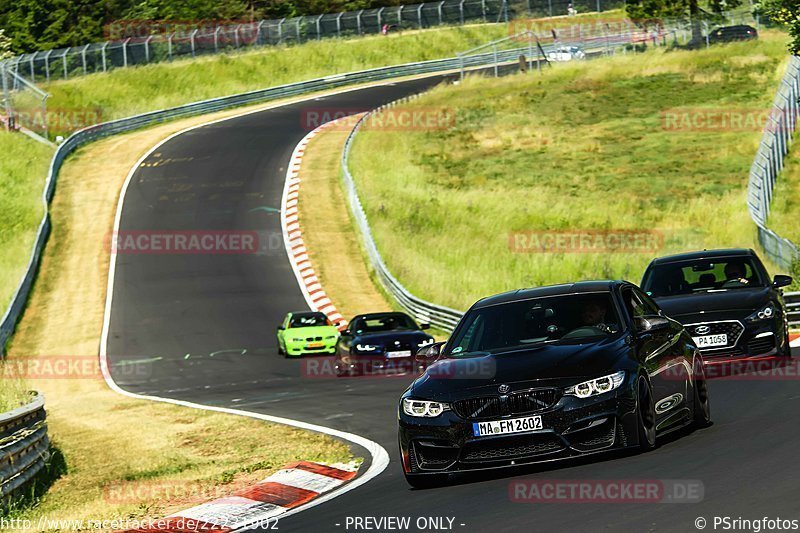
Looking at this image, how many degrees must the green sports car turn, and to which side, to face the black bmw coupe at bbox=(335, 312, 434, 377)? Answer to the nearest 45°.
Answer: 0° — it already faces it

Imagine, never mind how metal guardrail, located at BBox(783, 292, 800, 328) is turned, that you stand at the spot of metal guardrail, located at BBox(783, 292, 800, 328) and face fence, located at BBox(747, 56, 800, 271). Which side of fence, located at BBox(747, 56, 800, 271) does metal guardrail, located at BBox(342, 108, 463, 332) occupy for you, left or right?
left

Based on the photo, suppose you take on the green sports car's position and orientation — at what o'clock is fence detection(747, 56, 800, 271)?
The fence is roughly at 8 o'clock from the green sports car.

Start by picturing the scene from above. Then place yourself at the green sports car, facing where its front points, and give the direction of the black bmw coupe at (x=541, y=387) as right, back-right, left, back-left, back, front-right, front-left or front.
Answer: front

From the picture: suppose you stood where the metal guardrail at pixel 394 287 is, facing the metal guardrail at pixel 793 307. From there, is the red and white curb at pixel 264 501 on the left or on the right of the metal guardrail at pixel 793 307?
right

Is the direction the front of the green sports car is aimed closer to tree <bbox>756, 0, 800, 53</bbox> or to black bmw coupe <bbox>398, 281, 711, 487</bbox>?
the black bmw coupe

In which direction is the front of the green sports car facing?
toward the camera

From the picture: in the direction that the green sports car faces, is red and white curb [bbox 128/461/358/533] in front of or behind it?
in front

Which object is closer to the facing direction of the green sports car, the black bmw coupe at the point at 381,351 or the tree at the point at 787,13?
the black bmw coupe

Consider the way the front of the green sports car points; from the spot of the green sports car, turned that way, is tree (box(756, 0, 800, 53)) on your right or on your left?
on your left

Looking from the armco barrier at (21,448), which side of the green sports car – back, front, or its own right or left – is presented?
front

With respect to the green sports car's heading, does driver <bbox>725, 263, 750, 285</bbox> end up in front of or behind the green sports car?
in front

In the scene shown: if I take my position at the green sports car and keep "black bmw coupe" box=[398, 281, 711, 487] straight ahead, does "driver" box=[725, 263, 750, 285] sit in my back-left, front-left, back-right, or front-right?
front-left
